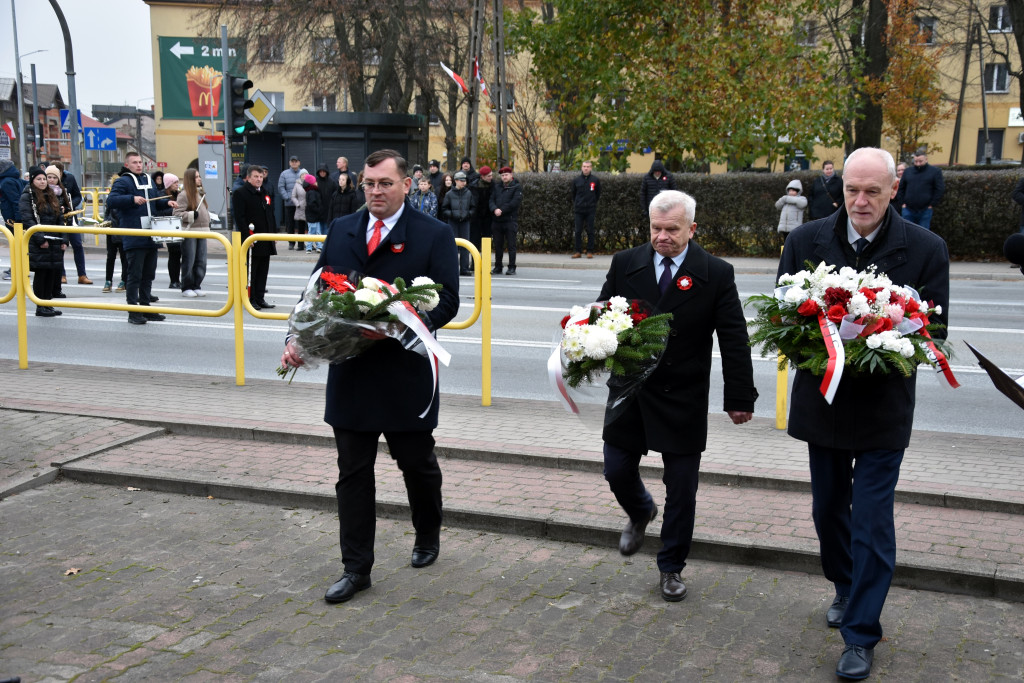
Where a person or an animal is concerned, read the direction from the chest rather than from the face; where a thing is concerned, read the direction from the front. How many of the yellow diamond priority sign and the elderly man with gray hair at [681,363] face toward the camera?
2

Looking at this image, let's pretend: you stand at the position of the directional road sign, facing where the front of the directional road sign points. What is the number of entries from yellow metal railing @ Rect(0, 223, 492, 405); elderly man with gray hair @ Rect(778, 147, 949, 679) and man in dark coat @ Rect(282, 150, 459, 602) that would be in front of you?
3

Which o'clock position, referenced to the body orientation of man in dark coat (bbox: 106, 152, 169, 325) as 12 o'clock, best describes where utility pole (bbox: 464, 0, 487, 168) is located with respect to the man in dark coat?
The utility pole is roughly at 9 o'clock from the man in dark coat.

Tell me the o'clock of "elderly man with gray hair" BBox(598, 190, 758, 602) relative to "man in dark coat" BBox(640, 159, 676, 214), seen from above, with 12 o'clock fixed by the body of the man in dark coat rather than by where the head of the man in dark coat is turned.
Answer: The elderly man with gray hair is roughly at 12 o'clock from the man in dark coat.

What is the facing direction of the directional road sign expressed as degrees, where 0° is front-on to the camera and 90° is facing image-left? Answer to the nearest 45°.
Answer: approximately 0°

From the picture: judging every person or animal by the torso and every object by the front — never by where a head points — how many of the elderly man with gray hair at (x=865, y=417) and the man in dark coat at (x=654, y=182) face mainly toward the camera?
2

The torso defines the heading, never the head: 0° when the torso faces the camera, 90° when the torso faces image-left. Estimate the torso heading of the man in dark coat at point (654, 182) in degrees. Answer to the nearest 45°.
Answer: approximately 0°

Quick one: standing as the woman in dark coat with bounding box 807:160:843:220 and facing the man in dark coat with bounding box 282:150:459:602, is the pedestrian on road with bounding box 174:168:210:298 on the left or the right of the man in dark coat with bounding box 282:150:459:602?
right
